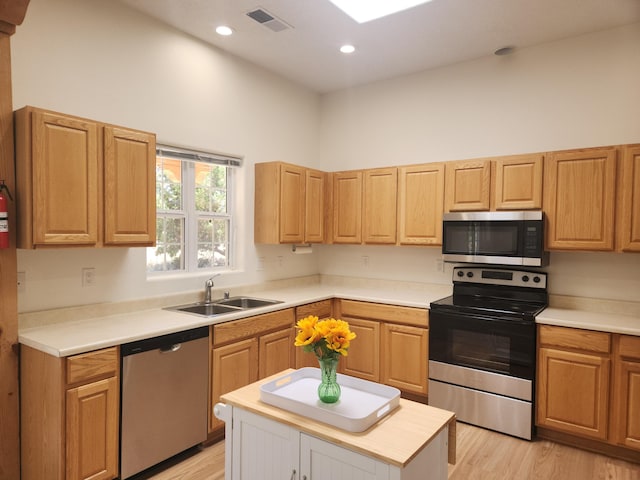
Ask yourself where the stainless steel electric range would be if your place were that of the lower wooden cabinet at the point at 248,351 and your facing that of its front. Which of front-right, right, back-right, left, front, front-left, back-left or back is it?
front-left

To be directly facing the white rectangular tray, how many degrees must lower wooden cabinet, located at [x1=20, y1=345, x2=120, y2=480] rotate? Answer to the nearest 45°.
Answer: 0° — it already faces it

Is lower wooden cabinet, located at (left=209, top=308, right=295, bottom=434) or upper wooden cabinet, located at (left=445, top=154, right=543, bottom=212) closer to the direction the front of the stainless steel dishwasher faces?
the upper wooden cabinet

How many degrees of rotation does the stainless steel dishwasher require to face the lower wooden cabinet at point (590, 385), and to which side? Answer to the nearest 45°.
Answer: approximately 45° to its left

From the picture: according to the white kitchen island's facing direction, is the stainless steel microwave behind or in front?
behind

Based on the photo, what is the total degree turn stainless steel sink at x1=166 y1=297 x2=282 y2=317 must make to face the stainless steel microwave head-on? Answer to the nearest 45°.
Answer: approximately 45° to its left

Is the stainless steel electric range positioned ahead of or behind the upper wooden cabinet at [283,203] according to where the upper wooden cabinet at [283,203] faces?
ahead

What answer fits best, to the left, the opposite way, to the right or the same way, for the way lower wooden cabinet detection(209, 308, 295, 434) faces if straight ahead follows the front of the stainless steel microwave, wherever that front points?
to the left

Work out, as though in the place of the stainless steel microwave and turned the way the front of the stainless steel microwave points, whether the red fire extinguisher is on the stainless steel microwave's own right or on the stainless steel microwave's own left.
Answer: on the stainless steel microwave's own right

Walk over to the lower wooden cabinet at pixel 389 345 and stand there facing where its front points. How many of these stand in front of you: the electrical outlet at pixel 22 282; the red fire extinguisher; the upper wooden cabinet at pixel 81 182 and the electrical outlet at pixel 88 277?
4

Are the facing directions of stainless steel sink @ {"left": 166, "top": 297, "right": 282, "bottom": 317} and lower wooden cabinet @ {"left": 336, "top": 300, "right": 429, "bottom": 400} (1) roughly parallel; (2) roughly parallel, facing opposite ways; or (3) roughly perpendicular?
roughly perpendicular

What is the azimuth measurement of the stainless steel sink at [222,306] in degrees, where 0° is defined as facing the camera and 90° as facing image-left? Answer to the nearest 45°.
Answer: approximately 315°
